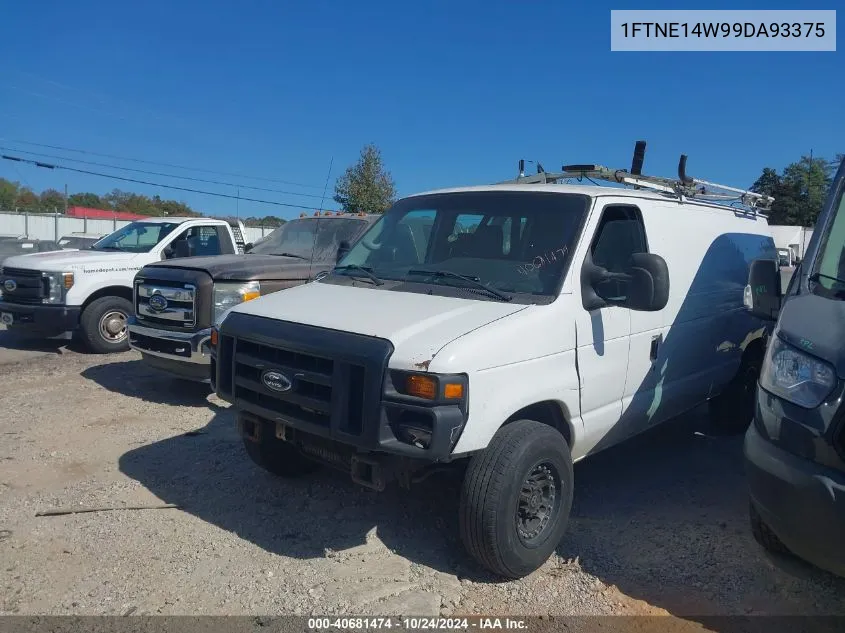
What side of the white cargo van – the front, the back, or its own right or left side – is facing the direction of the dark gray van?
left

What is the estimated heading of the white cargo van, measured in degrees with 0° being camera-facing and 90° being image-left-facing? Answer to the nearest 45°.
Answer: approximately 45°

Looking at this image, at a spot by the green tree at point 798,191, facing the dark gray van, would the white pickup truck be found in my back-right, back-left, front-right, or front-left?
front-right

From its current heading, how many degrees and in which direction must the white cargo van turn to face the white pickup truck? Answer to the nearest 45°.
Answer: approximately 90° to its right

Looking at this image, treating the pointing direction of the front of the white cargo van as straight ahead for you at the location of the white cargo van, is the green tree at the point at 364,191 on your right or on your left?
on your right

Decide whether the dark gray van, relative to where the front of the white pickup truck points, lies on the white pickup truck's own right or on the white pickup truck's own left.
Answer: on the white pickup truck's own left

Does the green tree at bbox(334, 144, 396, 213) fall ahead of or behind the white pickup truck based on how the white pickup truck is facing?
behind

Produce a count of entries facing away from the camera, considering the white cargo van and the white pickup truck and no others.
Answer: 0

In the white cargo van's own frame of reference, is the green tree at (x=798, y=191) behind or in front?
behind

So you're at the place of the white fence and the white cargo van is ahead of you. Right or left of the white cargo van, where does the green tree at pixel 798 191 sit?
left

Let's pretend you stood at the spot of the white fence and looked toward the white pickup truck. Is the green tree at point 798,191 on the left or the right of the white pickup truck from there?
left
